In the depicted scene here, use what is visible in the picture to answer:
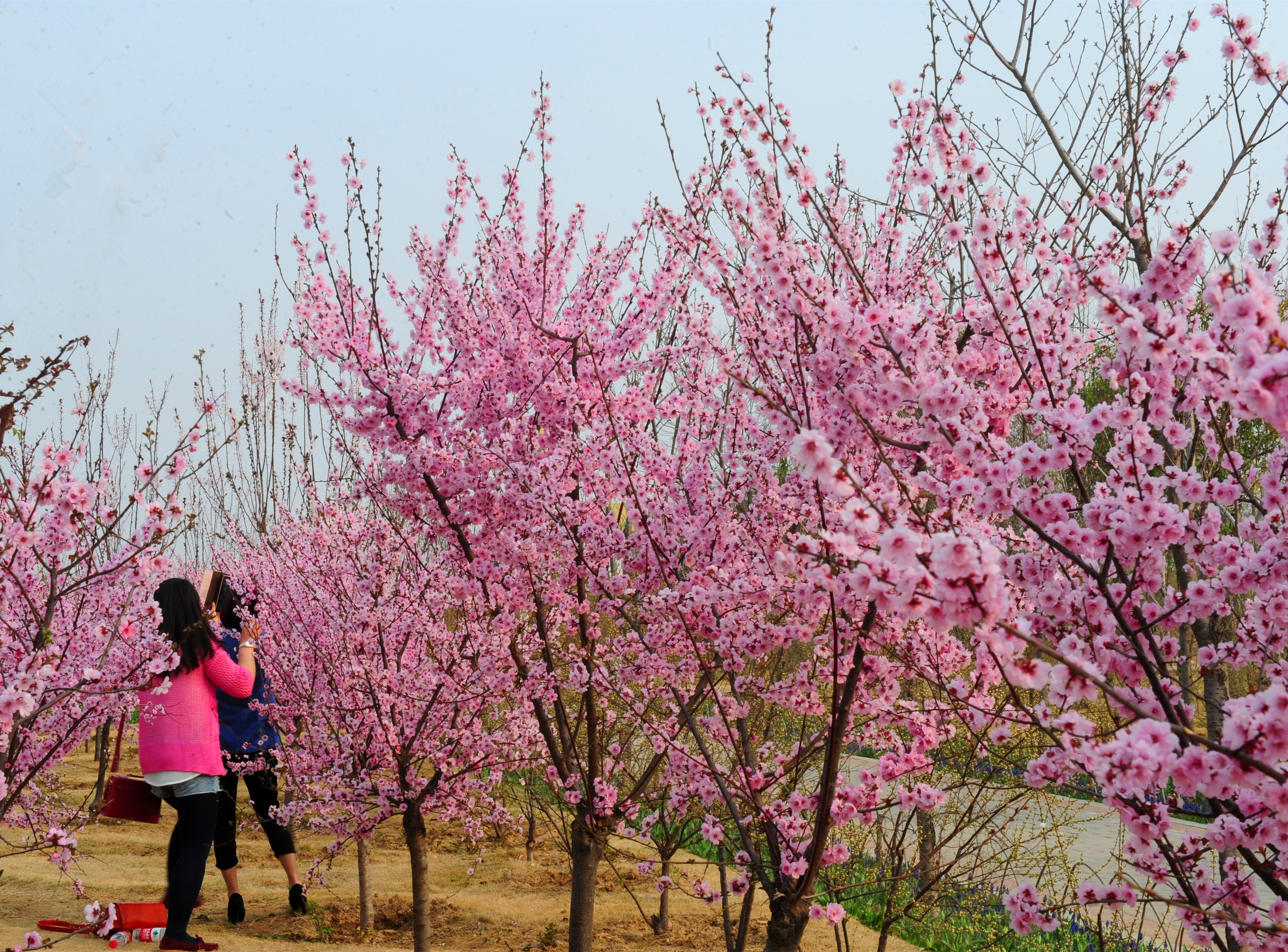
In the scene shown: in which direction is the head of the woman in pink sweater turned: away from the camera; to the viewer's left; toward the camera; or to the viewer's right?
away from the camera

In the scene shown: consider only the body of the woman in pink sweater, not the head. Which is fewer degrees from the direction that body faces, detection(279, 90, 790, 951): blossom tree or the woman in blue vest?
the woman in blue vest

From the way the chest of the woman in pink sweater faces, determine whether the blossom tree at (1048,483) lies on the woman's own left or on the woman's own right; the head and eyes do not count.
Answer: on the woman's own right

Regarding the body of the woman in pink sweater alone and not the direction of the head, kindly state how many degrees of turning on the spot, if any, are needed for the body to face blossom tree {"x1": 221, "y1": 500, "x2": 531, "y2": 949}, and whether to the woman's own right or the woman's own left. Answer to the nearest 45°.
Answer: approximately 45° to the woman's own right

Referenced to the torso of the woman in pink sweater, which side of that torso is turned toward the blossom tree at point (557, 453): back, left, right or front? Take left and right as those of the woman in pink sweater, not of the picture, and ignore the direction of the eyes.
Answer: right

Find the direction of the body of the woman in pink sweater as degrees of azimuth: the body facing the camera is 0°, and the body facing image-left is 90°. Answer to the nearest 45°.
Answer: approximately 225°
